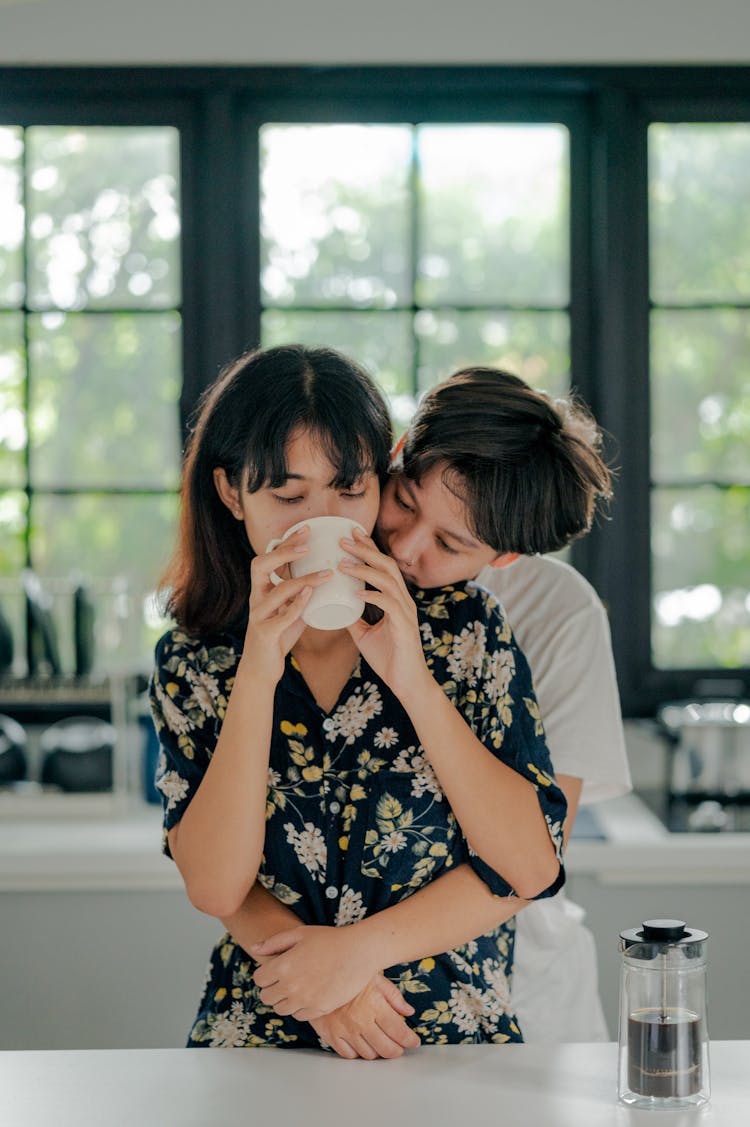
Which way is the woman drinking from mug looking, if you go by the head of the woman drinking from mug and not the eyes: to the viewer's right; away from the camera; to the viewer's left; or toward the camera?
toward the camera

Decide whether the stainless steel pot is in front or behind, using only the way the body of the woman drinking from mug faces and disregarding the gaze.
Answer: behind

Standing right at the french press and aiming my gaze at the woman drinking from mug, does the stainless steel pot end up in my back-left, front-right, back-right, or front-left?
front-right

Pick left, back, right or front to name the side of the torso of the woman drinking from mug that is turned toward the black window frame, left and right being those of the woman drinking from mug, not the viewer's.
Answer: back

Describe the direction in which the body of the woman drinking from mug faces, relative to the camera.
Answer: toward the camera
